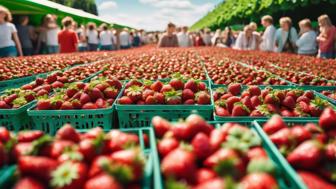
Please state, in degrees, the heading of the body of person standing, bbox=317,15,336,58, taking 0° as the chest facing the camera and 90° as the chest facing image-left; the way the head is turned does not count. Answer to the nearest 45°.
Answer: approximately 90°
